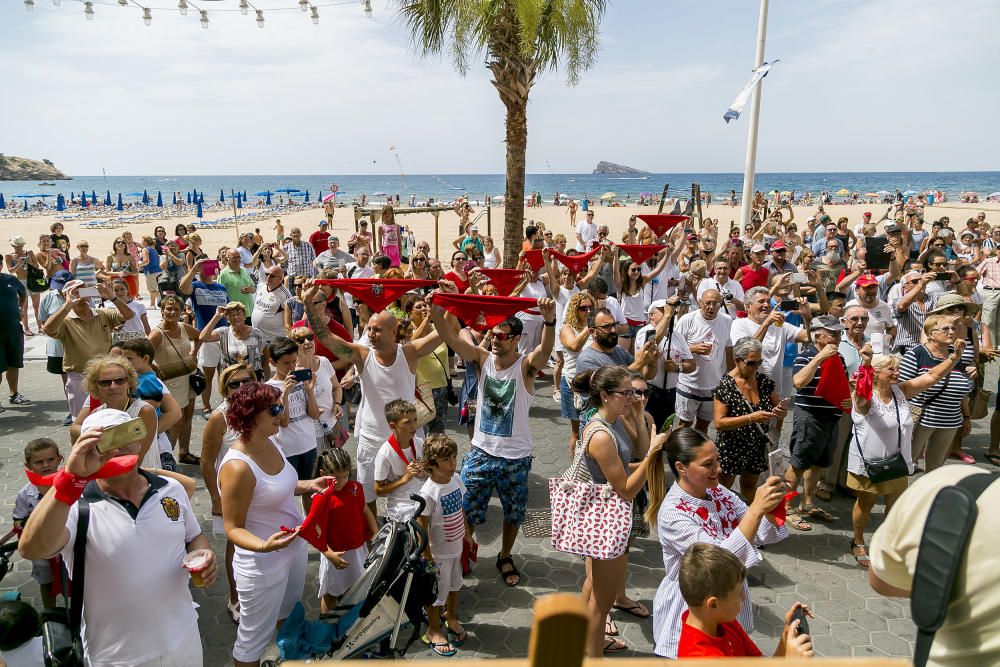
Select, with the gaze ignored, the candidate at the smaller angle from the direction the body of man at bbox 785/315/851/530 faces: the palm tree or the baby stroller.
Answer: the baby stroller

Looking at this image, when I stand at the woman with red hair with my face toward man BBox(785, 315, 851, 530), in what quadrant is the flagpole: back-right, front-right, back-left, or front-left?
front-left

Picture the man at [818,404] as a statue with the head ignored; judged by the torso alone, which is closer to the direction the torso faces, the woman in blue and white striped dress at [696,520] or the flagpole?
the woman in blue and white striped dress

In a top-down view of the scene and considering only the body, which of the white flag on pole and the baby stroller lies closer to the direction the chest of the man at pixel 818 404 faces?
the baby stroller

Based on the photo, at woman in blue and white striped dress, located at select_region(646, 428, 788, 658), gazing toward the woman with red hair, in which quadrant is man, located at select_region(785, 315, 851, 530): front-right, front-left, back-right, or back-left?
back-right

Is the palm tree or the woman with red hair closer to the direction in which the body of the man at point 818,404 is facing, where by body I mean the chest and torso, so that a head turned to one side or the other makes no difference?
the woman with red hair

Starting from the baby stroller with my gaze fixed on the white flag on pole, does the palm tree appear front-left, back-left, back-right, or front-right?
front-left

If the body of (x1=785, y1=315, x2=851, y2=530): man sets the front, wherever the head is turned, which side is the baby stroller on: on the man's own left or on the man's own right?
on the man's own right

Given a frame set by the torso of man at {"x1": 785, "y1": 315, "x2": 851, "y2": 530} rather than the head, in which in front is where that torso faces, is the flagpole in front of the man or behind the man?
behind

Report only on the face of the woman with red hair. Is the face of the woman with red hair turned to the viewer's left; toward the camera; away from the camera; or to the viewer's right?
to the viewer's right

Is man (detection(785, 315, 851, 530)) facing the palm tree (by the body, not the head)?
no

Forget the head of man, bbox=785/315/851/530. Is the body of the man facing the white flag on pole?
no

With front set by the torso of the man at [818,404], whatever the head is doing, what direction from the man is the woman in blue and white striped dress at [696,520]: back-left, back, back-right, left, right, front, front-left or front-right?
front-right
